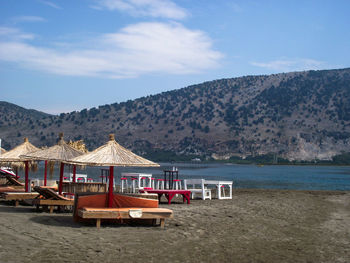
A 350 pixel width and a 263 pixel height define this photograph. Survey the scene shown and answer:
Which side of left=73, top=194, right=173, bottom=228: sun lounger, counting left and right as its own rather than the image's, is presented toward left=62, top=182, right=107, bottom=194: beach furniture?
back

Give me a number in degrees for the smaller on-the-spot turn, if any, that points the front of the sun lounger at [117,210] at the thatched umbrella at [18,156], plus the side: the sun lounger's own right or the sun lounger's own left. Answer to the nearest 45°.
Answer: approximately 135° to the sun lounger's own right

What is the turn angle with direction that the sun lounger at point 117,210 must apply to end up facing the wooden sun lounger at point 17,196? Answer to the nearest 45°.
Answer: approximately 135° to its right

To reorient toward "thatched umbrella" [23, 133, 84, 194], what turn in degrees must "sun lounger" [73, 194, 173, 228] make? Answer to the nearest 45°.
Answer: approximately 135° to its right
